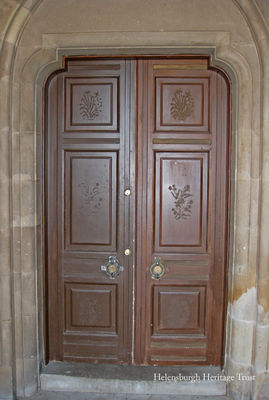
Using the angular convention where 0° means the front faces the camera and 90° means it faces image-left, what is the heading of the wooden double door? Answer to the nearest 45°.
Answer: approximately 0°
